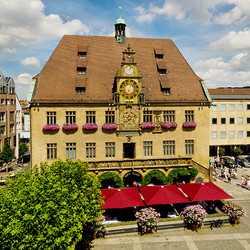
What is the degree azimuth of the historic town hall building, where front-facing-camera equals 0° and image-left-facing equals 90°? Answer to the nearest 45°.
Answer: approximately 0°

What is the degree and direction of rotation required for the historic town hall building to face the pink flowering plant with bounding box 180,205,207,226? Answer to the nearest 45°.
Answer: approximately 45° to its left

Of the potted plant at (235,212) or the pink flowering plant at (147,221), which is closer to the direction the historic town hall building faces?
the pink flowering plant

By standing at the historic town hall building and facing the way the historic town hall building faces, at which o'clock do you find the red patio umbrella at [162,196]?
The red patio umbrella is roughly at 11 o'clock from the historic town hall building.

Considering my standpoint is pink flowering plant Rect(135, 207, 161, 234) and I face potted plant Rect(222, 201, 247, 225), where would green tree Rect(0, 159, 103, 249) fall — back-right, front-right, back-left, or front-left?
back-right

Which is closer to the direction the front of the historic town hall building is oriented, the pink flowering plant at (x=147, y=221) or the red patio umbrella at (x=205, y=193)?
the pink flowering plant

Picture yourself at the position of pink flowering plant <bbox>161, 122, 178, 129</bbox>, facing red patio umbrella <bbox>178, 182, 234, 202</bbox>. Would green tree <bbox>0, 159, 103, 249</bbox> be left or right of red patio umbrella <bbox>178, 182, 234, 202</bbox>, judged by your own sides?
right

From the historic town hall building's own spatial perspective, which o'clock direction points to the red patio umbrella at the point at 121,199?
The red patio umbrella is roughly at 12 o'clock from the historic town hall building.

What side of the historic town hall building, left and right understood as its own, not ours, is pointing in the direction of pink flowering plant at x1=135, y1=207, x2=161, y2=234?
front
